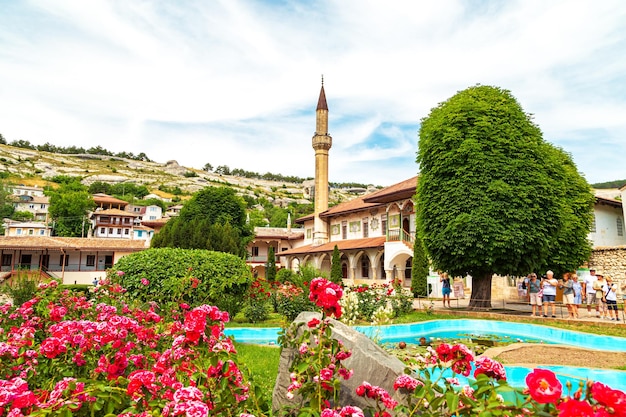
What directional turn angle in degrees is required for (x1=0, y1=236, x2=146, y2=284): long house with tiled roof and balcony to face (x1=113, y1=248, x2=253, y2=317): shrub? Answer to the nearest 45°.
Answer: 0° — it already faces it

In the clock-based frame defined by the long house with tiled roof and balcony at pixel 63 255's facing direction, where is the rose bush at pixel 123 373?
The rose bush is roughly at 12 o'clock from the long house with tiled roof and balcony.

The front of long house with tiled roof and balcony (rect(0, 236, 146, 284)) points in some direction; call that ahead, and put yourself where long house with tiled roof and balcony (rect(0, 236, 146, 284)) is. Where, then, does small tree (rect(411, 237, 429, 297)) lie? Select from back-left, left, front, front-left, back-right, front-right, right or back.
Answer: front-left

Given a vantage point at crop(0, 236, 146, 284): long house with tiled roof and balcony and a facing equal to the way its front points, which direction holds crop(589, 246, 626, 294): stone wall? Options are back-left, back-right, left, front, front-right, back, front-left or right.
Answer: front-left

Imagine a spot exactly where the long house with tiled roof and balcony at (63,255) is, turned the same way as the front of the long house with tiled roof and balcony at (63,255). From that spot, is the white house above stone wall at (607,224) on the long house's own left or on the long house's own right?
on the long house's own left

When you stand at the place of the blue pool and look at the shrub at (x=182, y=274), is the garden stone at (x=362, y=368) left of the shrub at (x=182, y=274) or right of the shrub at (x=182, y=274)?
left

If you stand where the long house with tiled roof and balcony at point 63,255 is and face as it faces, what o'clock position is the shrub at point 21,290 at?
The shrub is roughly at 12 o'clock from the long house with tiled roof and balcony.

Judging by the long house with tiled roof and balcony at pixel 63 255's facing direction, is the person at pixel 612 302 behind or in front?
in front

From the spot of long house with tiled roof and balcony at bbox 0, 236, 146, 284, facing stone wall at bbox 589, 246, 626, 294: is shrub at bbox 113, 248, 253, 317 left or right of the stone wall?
right

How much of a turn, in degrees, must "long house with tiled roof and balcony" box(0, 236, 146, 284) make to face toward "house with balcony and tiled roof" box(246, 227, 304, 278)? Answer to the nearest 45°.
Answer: approximately 90° to its left

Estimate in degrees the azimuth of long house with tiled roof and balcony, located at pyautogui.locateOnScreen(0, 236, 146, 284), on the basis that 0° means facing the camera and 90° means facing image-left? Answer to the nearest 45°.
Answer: approximately 0°
